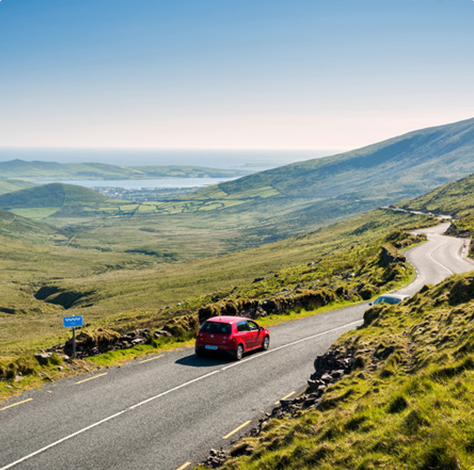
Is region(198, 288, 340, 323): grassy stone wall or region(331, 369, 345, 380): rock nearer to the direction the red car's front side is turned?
the grassy stone wall

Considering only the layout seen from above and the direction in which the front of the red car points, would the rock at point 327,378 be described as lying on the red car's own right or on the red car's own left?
on the red car's own right

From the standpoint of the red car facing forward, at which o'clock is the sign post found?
The sign post is roughly at 7 o'clock from the red car.

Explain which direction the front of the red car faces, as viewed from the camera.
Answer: facing away from the viewer and to the right of the viewer

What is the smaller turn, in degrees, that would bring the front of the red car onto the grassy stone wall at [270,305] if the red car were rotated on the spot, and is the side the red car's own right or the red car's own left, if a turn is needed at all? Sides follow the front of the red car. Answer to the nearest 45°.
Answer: approximately 45° to the red car's own left

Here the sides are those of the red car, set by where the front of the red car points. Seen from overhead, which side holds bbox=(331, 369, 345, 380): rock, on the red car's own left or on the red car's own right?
on the red car's own right

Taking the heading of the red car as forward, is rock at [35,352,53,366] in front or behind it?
behind

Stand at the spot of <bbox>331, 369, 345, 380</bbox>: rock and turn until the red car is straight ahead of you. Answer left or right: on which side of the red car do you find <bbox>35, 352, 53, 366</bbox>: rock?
left

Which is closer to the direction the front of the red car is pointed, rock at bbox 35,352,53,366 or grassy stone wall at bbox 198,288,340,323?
the grassy stone wall
